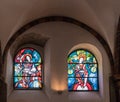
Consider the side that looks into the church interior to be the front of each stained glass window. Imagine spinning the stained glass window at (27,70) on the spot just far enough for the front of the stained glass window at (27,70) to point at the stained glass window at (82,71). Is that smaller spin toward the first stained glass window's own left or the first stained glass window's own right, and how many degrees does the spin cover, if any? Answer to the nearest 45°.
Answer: approximately 90° to the first stained glass window's own left

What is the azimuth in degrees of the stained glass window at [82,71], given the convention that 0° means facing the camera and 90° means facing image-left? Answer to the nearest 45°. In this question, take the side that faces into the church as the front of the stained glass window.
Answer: approximately 0°

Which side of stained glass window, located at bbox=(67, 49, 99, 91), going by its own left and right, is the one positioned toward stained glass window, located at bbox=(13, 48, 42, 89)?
right

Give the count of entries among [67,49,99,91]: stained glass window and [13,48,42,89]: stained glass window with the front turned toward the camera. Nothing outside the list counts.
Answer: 2

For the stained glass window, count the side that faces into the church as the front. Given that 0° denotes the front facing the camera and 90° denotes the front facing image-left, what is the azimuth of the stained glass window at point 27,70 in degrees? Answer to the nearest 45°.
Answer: approximately 0°
